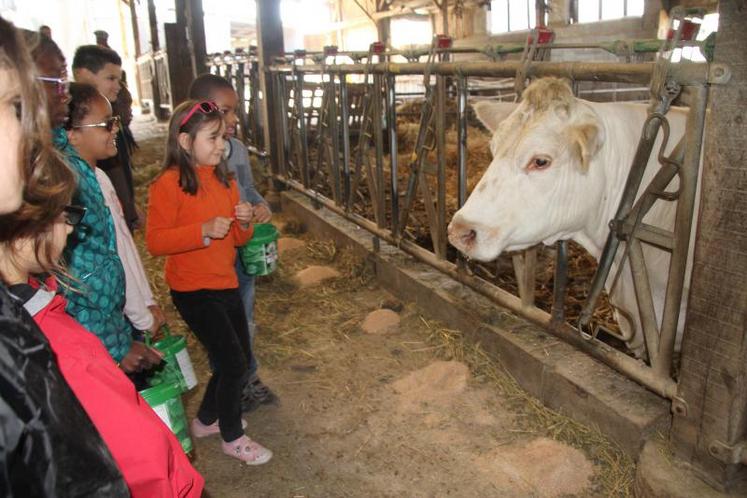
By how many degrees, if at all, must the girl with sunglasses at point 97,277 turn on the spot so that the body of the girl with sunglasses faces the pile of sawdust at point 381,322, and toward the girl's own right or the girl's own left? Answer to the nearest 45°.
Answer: approximately 45° to the girl's own left

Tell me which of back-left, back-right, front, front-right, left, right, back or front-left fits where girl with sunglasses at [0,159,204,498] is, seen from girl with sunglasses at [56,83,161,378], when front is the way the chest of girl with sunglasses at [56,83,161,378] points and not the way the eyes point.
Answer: right

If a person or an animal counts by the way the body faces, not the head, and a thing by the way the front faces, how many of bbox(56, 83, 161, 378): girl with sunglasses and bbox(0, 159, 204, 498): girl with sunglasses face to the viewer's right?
2

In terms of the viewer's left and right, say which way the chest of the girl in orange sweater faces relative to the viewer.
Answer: facing the viewer and to the right of the viewer

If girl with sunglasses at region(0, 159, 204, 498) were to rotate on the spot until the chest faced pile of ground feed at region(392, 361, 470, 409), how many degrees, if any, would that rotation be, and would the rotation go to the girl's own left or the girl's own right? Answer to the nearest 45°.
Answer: approximately 45° to the girl's own left

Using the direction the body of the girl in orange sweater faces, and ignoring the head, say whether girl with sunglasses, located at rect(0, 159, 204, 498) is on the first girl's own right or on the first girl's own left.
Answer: on the first girl's own right

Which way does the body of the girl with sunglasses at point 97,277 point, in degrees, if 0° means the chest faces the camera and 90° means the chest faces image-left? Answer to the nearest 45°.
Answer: approximately 270°

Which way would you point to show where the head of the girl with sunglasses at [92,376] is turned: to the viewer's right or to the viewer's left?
to the viewer's right

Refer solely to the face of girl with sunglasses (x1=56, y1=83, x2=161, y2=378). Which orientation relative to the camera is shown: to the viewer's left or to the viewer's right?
to the viewer's right

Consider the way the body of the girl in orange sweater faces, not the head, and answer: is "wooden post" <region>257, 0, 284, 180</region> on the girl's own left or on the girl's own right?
on the girl's own left

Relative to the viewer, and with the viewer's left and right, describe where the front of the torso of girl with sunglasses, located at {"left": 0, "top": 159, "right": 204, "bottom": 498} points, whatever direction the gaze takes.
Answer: facing to the right of the viewer

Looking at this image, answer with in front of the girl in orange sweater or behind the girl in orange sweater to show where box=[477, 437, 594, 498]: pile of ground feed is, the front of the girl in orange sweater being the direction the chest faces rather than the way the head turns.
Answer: in front
